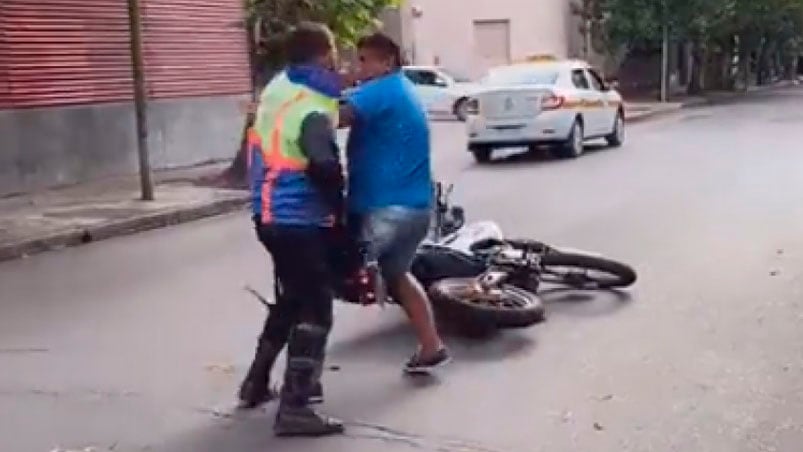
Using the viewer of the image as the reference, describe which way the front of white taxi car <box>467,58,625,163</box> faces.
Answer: facing away from the viewer and to the right of the viewer

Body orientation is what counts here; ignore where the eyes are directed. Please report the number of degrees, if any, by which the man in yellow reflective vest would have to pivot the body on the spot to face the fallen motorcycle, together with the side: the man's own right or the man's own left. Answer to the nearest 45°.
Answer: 0° — they already face it

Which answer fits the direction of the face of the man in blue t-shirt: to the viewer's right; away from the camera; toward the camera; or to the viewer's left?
to the viewer's left

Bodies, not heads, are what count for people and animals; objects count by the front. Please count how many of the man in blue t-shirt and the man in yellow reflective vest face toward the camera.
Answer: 0

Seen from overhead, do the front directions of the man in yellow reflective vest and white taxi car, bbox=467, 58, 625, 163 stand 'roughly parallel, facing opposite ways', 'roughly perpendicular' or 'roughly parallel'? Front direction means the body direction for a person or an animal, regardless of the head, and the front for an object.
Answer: roughly parallel

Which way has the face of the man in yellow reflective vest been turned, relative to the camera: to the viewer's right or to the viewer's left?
to the viewer's right

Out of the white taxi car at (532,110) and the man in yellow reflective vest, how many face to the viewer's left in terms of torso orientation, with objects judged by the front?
0

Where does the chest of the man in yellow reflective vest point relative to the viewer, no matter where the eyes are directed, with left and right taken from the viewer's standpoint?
facing away from the viewer and to the right of the viewer

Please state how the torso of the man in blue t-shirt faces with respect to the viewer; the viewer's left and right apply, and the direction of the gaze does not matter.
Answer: facing away from the viewer and to the left of the viewer

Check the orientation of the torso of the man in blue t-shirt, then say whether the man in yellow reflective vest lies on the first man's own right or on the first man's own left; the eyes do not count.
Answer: on the first man's own left
